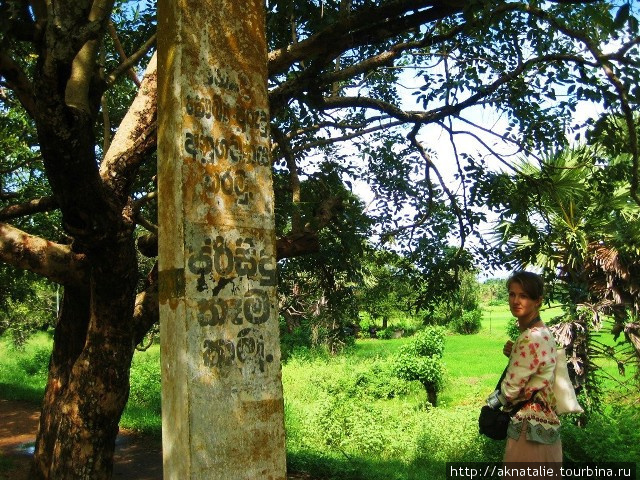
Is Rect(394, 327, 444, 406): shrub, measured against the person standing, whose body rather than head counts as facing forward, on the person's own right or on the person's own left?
on the person's own right

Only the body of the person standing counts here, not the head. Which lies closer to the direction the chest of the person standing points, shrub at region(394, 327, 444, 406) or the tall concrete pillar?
the tall concrete pillar

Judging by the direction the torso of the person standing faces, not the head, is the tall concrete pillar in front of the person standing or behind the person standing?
in front

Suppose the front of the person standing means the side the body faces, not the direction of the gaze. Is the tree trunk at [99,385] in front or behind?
in front

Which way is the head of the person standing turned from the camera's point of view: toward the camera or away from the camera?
toward the camera
